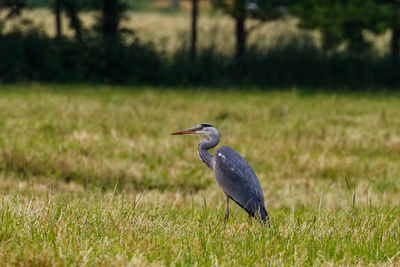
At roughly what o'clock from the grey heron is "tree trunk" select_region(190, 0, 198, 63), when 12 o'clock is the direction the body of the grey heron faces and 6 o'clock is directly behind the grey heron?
The tree trunk is roughly at 3 o'clock from the grey heron.

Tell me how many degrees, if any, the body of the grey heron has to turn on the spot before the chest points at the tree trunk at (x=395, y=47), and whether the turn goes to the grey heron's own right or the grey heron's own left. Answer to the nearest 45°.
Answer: approximately 90° to the grey heron's own right

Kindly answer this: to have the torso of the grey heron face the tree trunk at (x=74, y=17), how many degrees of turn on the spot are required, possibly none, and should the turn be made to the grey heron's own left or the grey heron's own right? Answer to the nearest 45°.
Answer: approximately 90° to the grey heron's own right

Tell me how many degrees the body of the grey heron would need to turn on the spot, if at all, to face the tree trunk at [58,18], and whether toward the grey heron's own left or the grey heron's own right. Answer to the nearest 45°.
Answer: approximately 90° to the grey heron's own right

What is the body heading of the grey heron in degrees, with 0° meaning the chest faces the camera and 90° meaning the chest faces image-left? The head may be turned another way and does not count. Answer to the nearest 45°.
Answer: approximately 90°

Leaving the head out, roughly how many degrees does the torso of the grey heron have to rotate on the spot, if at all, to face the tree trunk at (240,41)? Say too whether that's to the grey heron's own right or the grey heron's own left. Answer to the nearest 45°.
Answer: approximately 90° to the grey heron's own right
